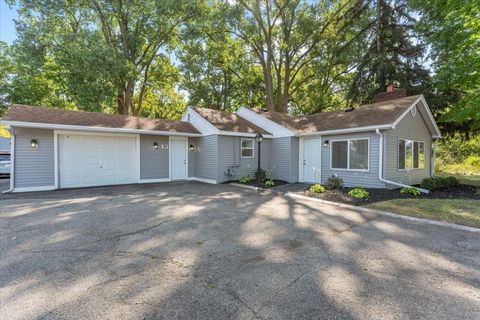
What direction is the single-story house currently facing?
toward the camera

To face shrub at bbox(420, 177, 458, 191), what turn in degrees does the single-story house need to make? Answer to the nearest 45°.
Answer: approximately 90° to its left

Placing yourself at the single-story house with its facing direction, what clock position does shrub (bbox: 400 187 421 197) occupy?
The shrub is roughly at 10 o'clock from the single-story house.

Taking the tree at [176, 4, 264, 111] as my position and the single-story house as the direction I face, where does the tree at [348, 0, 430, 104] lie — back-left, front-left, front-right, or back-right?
front-left

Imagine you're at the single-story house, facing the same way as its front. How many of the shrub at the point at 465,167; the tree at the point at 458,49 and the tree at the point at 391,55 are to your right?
0

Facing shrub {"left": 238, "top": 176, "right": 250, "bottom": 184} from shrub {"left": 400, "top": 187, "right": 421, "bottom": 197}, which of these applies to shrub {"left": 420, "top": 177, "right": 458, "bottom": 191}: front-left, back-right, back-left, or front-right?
back-right

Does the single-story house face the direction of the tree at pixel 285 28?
no

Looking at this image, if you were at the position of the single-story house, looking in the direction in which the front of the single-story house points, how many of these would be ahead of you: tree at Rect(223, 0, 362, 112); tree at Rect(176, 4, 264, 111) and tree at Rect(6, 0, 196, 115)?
0

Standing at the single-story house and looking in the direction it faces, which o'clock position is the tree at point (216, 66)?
The tree is roughly at 6 o'clock from the single-story house.

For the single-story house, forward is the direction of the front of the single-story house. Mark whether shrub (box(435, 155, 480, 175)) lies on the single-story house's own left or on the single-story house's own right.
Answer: on the single-story house's own left

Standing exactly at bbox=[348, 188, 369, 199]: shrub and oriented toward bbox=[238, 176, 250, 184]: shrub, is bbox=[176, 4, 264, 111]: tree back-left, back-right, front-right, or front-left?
front-right

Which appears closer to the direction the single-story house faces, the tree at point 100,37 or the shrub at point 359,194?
the shrub

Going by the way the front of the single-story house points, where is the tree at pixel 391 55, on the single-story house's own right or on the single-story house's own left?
on the single-story house's own left

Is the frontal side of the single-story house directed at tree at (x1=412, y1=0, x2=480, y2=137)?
no

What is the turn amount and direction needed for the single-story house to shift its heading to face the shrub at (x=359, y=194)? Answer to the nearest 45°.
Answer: approximately 45° to its left
